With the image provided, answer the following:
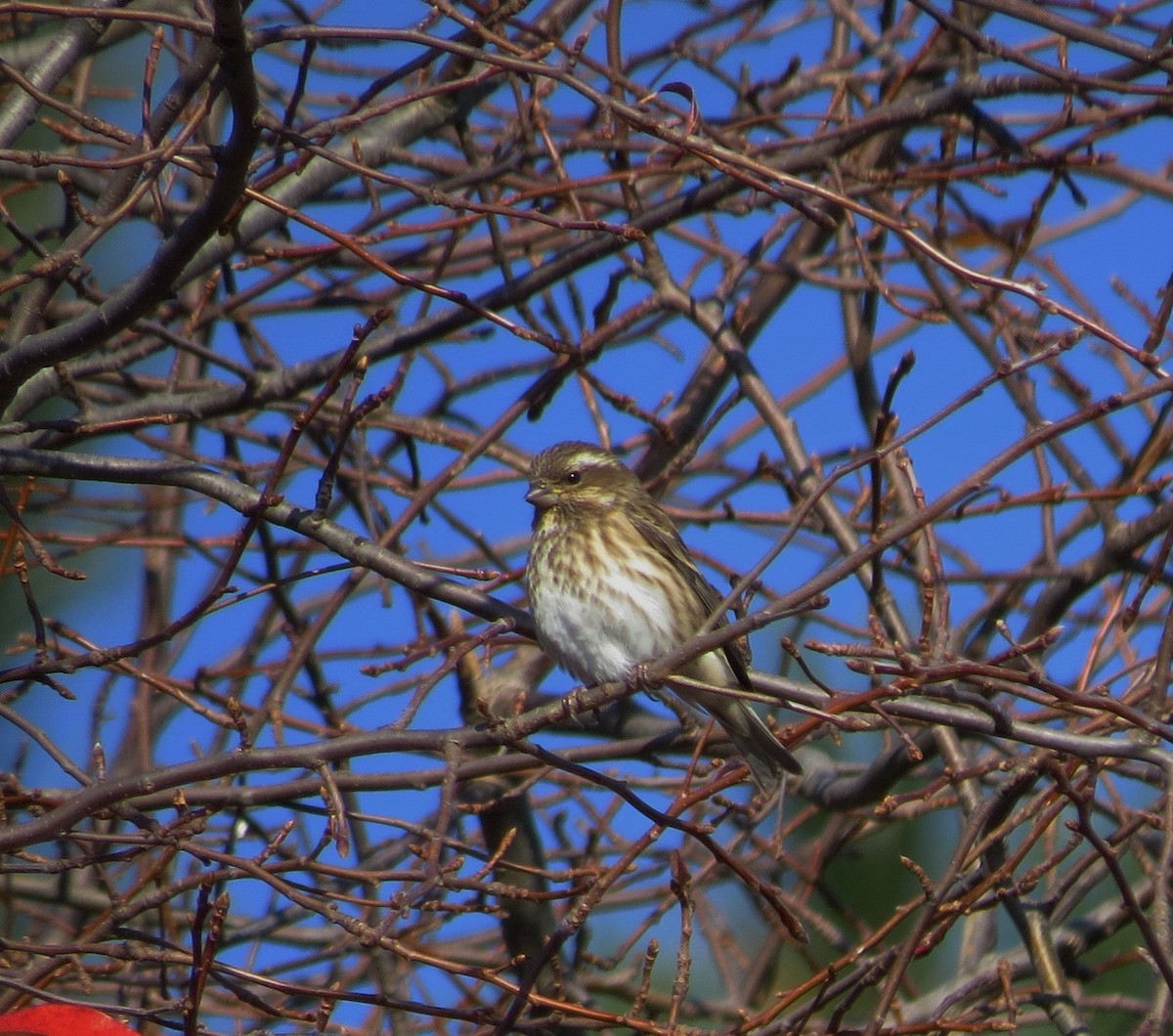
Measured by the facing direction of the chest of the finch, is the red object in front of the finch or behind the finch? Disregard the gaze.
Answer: in front

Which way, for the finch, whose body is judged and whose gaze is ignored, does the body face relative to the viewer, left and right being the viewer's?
facing the viewer and to the left of the viewer
